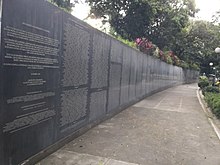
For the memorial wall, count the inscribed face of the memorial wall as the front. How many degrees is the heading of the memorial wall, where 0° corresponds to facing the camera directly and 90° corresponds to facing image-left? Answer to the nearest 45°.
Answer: approximately 315°
